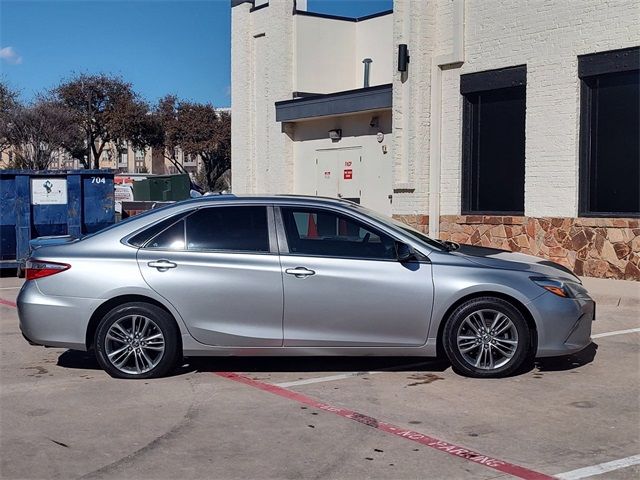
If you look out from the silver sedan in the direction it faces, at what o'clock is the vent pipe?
The vent pipe is roughly at 9 o'clock from the silver sedan.

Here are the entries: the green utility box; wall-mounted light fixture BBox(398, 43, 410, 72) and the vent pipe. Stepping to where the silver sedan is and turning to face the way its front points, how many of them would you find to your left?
3

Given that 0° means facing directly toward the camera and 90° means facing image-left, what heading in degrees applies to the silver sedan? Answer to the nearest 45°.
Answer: approximately 270°

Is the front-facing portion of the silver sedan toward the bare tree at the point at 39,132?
no

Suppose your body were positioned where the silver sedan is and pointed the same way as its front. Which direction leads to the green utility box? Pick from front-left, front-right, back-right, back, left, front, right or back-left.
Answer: left

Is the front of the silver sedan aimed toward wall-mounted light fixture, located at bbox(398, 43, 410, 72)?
no

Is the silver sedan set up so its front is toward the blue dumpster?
no

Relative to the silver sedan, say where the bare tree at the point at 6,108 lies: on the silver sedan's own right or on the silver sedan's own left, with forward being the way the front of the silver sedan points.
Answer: on the silver sedan's own left

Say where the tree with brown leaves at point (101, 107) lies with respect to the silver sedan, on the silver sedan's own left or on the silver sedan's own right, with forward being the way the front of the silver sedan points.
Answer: on the silver sedan's own left

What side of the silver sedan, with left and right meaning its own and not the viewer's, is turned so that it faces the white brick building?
left

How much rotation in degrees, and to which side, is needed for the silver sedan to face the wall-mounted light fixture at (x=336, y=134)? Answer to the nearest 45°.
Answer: approximately 90° to its left
